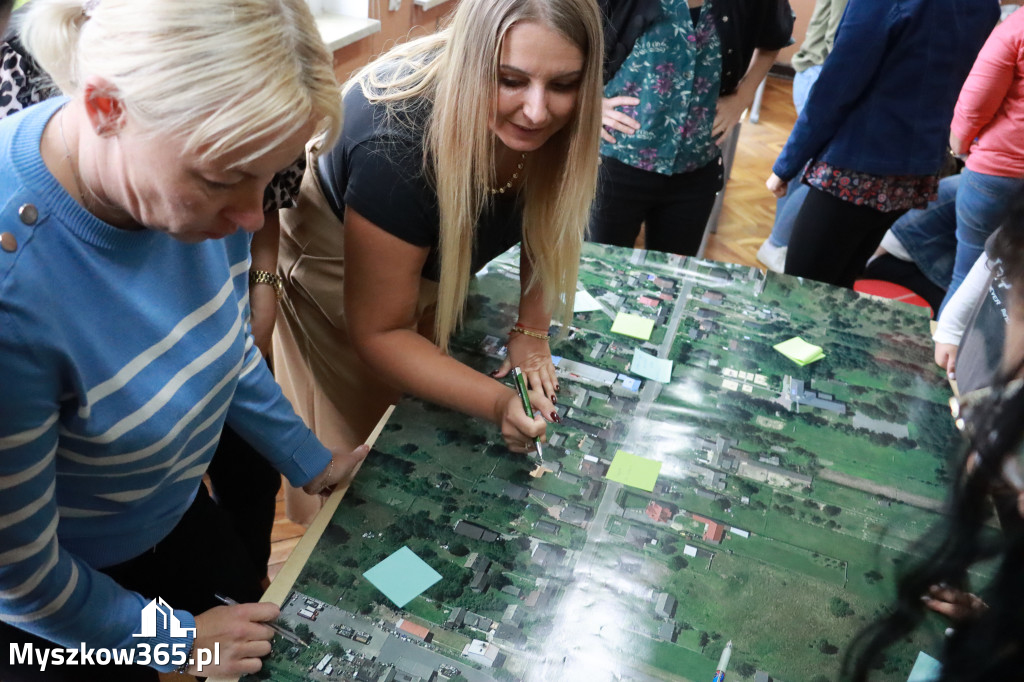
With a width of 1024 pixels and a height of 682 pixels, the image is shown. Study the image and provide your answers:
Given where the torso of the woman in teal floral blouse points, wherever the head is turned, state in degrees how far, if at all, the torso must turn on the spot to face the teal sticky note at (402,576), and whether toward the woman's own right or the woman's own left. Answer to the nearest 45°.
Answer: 0° — they already face it

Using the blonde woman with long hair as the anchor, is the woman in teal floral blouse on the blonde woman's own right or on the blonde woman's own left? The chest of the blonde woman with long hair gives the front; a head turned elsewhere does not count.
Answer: on the blonde woman's own left

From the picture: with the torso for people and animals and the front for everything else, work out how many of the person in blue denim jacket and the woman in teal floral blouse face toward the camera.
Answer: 1

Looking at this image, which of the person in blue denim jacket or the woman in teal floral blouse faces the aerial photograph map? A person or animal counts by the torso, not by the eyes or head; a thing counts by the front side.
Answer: the woman in teal floral blouse

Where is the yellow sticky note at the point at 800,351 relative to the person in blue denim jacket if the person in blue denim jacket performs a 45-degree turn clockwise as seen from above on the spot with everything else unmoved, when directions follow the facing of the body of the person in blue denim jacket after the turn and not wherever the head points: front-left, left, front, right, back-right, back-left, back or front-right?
back

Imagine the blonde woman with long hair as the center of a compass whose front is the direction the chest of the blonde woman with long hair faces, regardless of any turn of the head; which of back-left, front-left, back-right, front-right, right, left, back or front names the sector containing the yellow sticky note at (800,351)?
front-left

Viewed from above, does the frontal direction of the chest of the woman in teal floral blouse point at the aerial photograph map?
yes

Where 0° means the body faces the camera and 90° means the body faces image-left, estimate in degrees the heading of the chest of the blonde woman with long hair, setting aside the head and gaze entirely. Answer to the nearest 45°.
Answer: approximately 315°

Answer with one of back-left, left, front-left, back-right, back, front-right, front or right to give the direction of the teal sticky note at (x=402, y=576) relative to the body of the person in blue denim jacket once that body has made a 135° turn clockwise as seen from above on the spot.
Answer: right

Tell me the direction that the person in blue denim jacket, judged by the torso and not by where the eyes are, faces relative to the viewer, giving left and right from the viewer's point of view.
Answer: facing away from the viewer and to the left of the viewer

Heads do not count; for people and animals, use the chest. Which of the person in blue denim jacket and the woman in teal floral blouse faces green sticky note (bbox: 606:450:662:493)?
the woman in teal floral blouse
